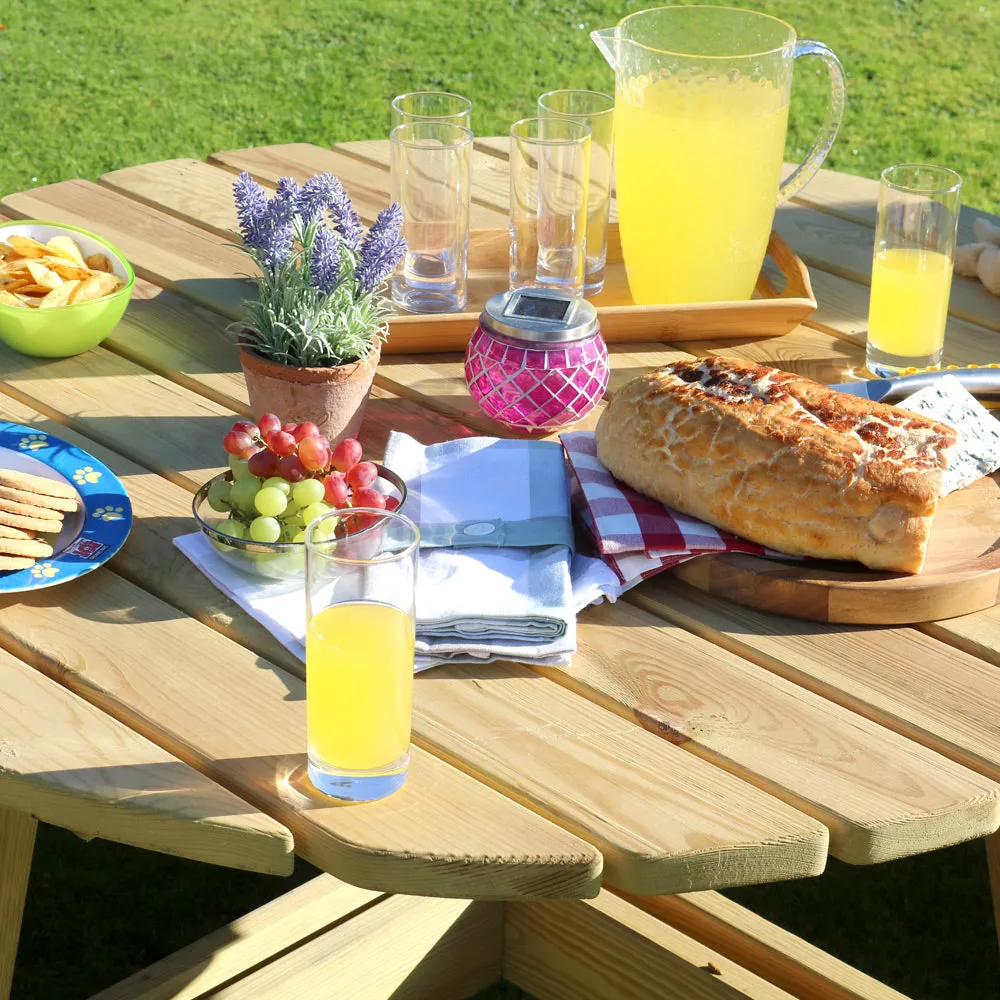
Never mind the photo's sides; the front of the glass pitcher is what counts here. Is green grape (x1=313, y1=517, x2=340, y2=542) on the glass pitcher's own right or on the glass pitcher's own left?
on the glass pitcher's own left

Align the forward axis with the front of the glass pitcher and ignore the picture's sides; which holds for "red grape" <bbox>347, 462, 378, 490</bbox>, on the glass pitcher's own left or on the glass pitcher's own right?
on the glass pitcher's own left

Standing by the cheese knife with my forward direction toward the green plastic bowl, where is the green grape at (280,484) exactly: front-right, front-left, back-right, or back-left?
front-left

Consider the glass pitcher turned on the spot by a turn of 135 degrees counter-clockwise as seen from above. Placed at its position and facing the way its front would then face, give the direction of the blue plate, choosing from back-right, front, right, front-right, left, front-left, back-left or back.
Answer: right

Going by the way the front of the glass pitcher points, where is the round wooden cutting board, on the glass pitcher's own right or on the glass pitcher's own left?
on the glass pitcher's own left

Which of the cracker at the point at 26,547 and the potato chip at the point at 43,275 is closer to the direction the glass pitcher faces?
the potato chip

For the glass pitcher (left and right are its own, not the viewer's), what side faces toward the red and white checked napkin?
left

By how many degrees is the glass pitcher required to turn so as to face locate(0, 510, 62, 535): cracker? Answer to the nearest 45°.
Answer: approximately 45° to its left

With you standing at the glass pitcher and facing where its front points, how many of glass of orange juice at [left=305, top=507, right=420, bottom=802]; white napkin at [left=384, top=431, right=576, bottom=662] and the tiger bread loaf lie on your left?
3

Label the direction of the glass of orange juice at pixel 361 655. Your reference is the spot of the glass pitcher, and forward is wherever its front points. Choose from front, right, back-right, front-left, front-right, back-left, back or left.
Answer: left

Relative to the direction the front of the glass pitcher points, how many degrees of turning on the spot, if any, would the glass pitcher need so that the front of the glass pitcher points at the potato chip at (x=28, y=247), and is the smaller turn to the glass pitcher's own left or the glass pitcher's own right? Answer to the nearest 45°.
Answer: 0° — it already faces it

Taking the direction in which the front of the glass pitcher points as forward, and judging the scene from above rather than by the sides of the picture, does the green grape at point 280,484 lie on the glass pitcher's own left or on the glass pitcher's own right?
on the glass pitcher's own left

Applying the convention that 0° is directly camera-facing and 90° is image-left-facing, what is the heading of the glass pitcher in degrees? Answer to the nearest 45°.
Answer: approximately 90°

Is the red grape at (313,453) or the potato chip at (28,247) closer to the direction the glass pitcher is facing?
the potato chip

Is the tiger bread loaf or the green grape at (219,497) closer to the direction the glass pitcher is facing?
the green grape
